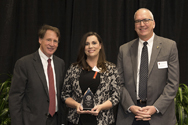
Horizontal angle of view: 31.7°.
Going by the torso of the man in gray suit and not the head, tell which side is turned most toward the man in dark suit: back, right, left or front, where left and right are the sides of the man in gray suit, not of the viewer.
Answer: right

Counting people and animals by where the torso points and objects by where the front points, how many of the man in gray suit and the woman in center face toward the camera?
2

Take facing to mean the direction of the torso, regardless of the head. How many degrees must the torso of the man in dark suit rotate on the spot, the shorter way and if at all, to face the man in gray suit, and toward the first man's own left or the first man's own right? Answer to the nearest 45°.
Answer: approximately 45° to the first man's own left
